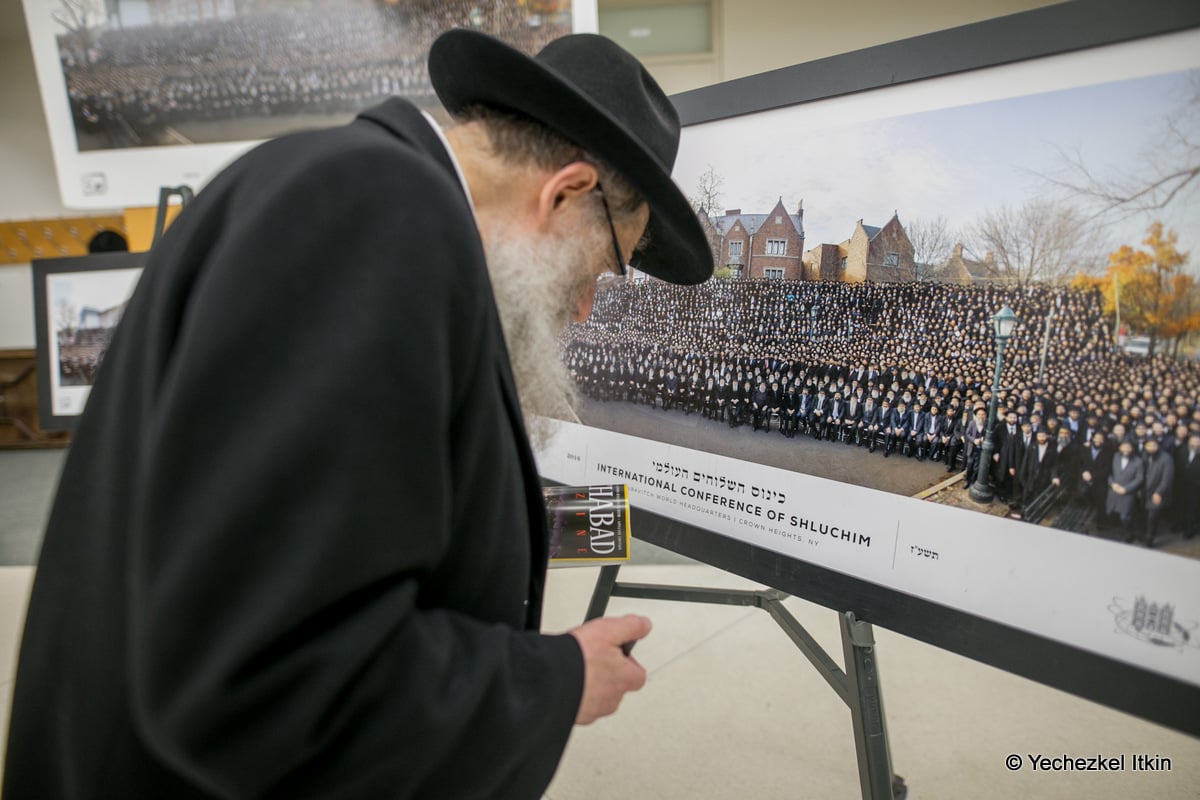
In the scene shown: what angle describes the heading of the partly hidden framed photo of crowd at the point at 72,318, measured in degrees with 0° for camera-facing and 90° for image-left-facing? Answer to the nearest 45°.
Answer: approximately 0°

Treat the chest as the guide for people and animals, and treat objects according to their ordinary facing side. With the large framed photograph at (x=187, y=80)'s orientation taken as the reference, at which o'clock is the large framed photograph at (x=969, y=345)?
the large framed photograph at (x=969, y=345) is roughly at 11 o'clock from the large framed photograph at (x=187, y=80).

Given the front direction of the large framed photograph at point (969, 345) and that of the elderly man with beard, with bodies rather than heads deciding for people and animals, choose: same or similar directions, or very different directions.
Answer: very different directions

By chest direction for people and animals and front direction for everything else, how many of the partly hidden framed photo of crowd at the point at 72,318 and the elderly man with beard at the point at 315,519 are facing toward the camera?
1

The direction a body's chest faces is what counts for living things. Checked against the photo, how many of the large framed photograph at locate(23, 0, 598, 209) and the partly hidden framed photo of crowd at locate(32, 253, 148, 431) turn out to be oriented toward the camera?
2

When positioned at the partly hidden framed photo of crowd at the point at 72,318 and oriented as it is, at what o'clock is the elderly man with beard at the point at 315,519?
The elderly man with beard is roughly at 12 o'clock from the partly hidden framed photo of crowd.

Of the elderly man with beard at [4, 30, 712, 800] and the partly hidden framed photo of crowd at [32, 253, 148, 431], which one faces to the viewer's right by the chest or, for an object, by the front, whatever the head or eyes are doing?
the elderly man with beard

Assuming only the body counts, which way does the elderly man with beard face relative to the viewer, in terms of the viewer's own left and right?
facing to the right of the viewer
